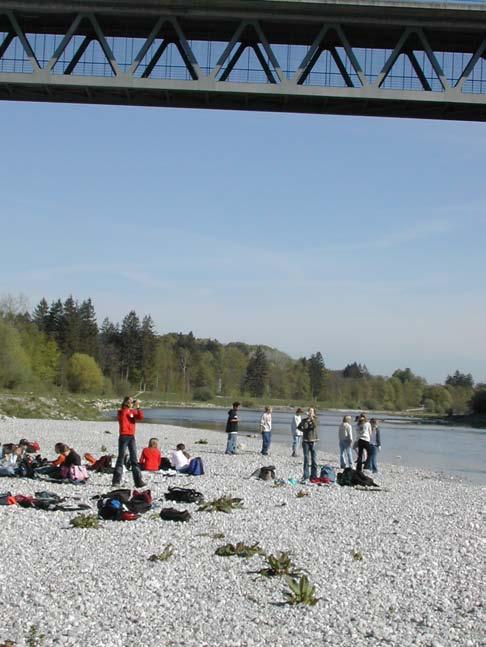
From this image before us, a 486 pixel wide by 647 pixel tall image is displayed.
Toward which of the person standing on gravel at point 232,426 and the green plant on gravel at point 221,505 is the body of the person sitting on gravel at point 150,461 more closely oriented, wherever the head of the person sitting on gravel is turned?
the person standing on gravel

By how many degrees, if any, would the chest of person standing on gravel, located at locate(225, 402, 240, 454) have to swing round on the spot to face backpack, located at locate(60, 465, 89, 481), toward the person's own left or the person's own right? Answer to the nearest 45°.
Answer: approximately 90° to the person's own right

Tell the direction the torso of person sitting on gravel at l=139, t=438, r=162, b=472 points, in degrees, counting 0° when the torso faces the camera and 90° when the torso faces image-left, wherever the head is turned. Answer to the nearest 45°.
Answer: approximately 180°

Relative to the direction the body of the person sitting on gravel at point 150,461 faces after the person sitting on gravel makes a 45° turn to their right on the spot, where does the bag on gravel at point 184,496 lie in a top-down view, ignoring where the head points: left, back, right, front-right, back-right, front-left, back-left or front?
back-right

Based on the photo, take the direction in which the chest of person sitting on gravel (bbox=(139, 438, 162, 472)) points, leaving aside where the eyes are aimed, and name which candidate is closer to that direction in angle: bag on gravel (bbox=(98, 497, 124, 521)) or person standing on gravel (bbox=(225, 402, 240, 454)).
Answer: the person standing on gravel
